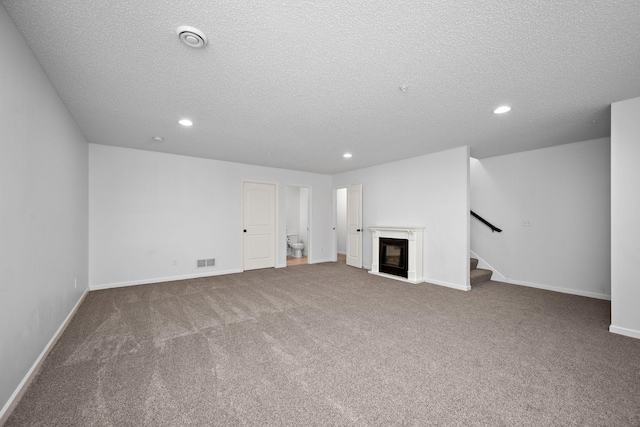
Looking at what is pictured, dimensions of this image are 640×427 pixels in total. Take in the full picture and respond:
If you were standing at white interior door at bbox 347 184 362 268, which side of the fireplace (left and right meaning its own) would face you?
right

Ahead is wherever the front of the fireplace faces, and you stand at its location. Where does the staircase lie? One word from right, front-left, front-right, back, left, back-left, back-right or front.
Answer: back-left

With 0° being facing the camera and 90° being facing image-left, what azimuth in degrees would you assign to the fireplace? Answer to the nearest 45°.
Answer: approximately 45°

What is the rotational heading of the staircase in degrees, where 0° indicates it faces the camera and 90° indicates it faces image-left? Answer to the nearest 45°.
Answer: approximately 315°

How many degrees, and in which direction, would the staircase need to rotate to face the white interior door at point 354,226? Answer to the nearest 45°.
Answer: approximately 135° to its right

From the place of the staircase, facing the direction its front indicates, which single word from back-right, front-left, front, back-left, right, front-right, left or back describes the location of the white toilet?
back-right
